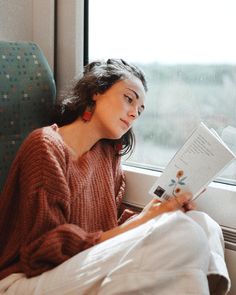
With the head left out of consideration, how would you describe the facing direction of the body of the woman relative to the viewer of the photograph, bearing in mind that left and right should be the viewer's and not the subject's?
facing the viewer and to the right of the viewer

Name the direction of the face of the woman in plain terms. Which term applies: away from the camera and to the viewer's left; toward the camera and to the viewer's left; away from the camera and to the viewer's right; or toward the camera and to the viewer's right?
toward the camera and to the viewer's right
